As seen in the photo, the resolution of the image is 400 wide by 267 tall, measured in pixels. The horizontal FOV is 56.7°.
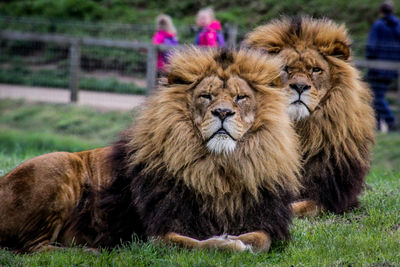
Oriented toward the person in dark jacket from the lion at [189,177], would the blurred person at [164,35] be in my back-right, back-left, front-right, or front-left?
front-left

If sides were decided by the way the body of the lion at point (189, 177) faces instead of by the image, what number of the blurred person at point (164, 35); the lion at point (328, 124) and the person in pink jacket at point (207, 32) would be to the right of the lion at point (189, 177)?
0

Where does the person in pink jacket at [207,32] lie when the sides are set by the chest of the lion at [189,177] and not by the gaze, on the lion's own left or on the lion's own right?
on the lion's own left

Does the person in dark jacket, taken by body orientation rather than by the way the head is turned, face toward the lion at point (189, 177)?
no
